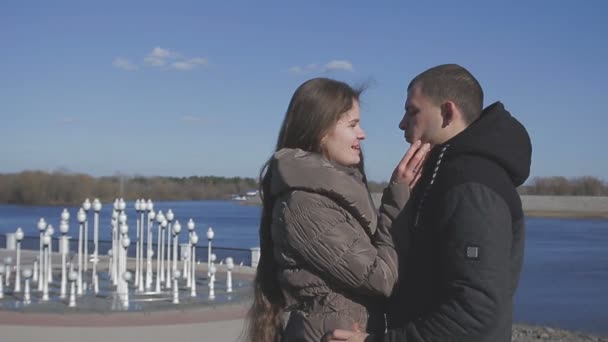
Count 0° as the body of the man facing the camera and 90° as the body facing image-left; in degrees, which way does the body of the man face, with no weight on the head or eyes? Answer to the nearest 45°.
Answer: approximately 90°

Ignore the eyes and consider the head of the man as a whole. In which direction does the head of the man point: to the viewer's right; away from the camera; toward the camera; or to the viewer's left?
to the viewer's left

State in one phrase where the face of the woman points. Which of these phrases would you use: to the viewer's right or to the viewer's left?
to the viewer's right

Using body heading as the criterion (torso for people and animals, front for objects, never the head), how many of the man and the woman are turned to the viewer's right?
1

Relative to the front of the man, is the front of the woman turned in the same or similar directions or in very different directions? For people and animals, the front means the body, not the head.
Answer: very different directions

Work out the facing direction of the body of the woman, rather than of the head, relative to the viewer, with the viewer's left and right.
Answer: facing to the right of the viewer
